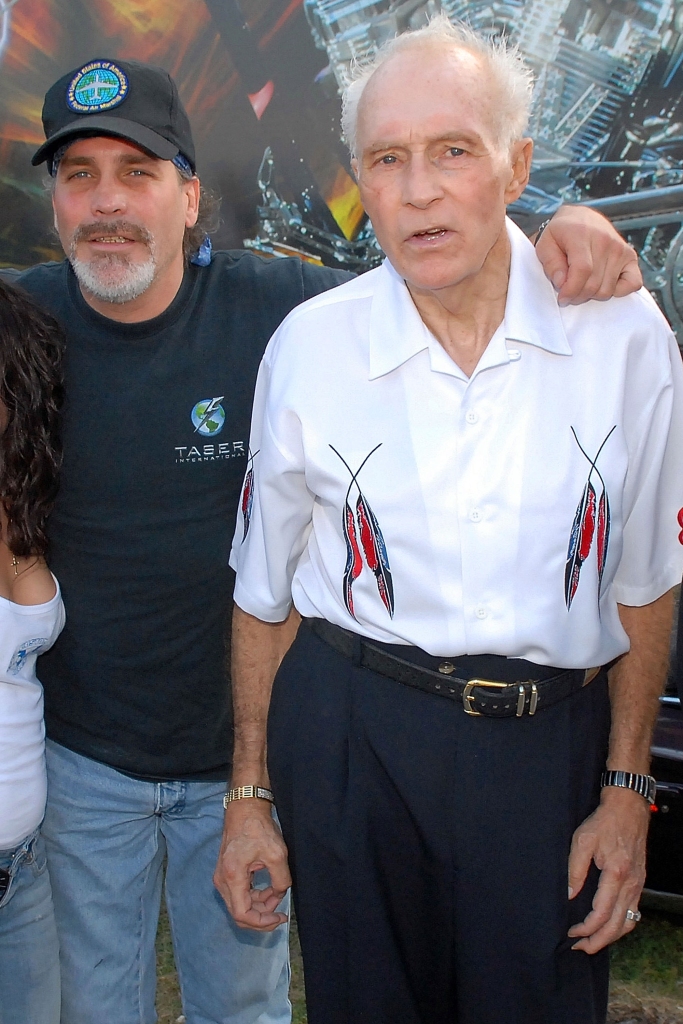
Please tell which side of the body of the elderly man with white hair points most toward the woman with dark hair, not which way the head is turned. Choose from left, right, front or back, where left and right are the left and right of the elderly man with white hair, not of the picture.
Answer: right

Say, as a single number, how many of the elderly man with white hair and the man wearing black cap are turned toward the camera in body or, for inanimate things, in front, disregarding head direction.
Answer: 2

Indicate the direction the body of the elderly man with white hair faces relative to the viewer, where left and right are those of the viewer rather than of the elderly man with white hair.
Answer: facing the viewer

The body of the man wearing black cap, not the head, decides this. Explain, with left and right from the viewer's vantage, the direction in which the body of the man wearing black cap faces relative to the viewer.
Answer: facing the viewer

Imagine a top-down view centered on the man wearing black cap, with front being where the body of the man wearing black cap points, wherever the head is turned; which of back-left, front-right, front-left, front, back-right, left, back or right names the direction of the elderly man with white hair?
front-left

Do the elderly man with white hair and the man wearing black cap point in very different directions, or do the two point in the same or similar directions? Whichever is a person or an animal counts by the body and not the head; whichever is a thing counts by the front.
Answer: same or similar directions
